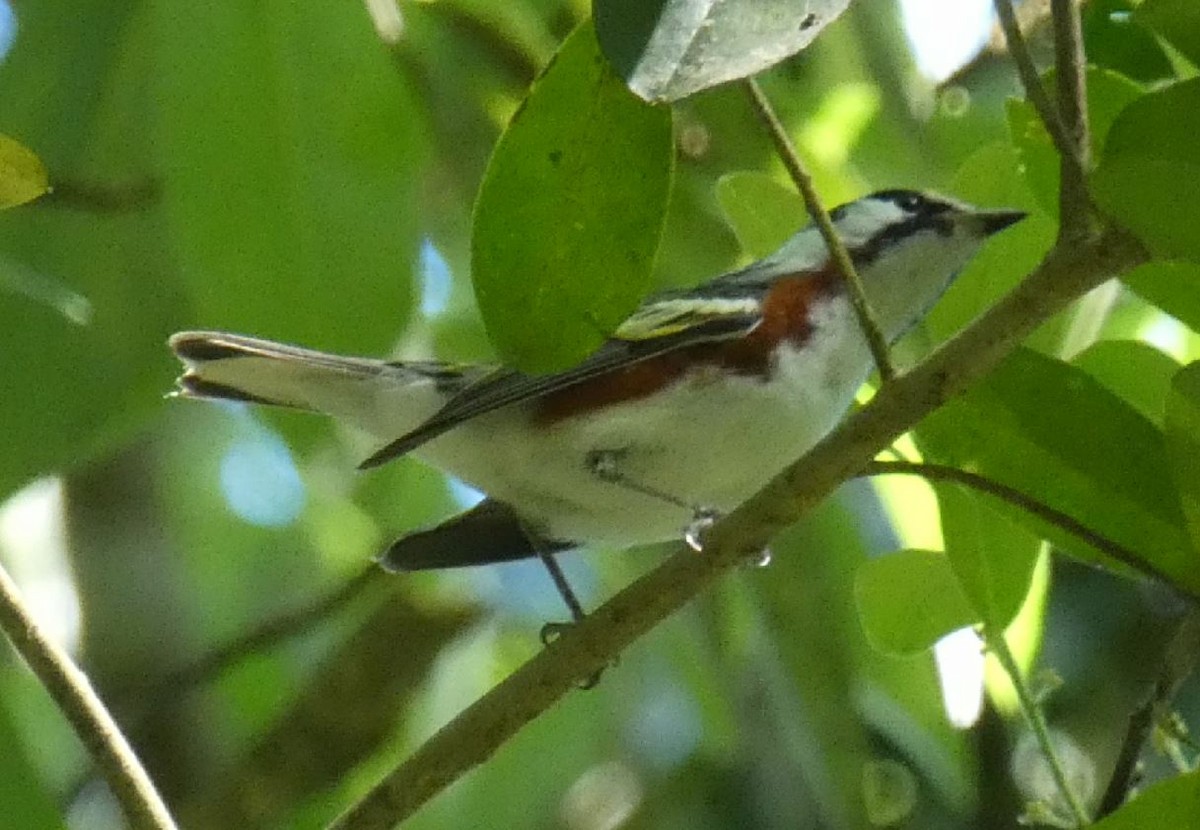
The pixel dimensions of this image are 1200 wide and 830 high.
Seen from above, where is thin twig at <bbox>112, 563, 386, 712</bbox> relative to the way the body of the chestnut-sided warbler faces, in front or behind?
behind

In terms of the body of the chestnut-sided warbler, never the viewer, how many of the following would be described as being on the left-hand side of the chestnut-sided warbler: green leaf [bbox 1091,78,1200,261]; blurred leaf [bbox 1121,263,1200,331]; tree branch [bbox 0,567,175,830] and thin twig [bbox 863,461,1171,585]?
0

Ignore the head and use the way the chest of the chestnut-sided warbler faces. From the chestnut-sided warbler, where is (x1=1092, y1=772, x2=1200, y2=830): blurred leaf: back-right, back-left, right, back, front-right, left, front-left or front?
right

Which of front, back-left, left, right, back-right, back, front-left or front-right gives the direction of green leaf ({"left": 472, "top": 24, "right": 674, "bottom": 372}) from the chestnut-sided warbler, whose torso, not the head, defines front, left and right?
right

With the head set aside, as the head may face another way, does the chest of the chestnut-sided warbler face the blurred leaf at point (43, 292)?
no

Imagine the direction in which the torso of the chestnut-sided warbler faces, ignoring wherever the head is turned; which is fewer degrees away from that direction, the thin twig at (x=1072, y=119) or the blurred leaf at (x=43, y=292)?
the thin twig

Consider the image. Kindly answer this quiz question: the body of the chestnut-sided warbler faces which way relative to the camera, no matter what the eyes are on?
to the viewer's right

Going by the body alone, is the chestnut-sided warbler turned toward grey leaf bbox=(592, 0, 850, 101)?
no

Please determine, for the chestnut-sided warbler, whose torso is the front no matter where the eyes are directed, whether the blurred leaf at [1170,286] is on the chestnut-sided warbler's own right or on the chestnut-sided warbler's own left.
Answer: on the chestnut-sided warbler's own left
